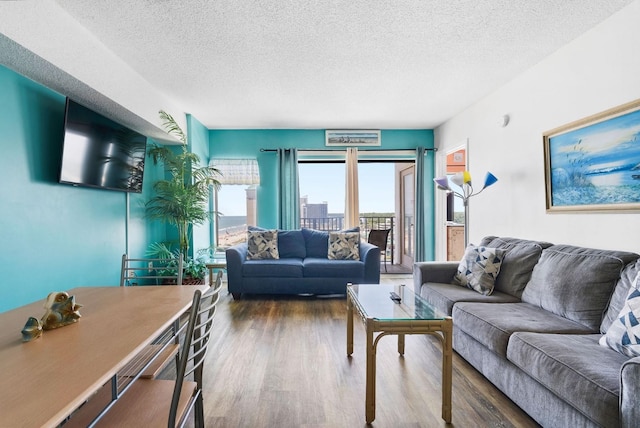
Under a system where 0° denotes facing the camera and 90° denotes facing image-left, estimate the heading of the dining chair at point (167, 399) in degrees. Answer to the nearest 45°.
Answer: approximately 90°

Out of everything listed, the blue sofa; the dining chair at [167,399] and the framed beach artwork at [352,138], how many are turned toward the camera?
2

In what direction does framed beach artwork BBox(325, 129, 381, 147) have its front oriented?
toward the camera

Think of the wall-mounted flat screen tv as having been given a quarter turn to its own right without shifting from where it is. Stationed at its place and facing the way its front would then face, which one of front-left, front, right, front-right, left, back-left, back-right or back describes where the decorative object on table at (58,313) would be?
front-left

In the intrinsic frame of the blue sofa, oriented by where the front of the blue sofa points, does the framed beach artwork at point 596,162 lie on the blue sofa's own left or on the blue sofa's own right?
on the blue sofa's own left

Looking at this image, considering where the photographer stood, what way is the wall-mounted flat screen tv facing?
facing the viewer and to the right of the viewer

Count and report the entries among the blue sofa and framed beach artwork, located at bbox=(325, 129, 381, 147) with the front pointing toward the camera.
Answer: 2

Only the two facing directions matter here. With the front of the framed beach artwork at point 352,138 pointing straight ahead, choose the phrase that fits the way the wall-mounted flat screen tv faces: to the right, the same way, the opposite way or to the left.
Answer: to the left

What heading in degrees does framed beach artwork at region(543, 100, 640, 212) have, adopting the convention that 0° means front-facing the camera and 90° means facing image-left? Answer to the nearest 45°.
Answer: approximately 45°

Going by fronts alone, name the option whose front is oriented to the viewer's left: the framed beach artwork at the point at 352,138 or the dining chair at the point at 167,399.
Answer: the dining chair

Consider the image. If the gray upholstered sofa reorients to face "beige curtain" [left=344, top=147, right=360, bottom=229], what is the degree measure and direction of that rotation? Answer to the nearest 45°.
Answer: approximately 90° to its right

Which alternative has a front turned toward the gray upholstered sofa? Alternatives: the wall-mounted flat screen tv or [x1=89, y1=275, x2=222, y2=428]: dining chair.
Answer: the wall-mounted flat screen tv

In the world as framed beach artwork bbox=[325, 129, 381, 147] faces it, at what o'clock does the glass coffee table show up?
The glass coffee table is roughly at 12 o'clock from the framed beach artwork.

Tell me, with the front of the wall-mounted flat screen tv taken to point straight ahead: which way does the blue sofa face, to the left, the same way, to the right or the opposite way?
to the right

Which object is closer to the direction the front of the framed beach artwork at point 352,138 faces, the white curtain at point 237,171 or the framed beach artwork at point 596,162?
the framed beach artwork

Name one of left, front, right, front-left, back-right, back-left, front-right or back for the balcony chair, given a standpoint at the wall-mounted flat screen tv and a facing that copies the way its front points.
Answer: front-left

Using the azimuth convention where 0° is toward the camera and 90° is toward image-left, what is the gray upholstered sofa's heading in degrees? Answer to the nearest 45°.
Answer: approximately 45°

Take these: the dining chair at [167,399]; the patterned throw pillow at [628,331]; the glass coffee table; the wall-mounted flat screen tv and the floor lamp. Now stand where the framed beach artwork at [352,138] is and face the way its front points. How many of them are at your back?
0

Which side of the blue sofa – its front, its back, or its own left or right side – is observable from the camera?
front

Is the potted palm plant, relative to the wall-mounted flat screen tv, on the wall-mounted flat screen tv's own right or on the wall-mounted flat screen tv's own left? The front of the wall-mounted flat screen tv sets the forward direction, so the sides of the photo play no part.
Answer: on the wall-mounted flat screen tv's own left
